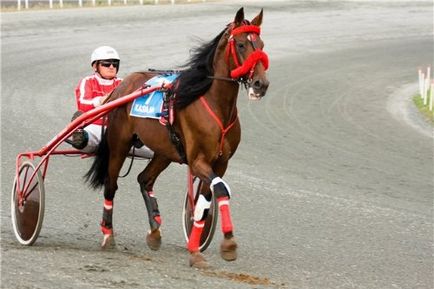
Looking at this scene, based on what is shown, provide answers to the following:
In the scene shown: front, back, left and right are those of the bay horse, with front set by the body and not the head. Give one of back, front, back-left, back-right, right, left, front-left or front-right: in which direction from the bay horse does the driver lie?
back

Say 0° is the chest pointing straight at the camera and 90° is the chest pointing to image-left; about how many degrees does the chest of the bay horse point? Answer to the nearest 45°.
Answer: approximately 315°

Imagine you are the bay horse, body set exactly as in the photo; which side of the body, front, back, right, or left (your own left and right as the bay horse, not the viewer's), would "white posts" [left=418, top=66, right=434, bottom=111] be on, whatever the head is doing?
left

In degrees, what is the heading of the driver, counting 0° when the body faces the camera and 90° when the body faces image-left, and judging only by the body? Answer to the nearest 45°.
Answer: approximately 315°

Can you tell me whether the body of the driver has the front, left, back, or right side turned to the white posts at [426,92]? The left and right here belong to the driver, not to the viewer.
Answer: left

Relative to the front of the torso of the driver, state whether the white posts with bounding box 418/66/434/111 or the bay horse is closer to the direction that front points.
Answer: the bay horse
